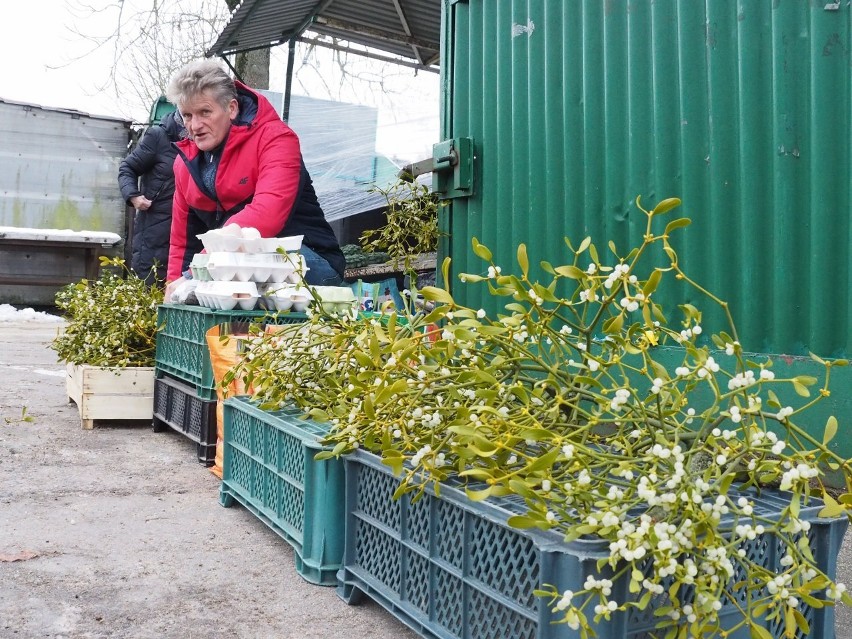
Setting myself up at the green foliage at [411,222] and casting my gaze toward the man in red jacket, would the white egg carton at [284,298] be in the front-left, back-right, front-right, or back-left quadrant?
front-left

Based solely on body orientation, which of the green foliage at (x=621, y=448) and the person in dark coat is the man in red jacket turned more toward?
the green foliage

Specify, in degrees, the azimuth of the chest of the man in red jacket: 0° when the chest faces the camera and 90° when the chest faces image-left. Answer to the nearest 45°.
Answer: approximately 45°

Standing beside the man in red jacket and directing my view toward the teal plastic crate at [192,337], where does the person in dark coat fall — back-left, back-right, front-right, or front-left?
back-right

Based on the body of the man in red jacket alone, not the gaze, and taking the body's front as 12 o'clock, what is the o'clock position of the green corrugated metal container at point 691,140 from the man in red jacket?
The green corrugated metal container is roughly at 9 o'clock from the man in red jacket.

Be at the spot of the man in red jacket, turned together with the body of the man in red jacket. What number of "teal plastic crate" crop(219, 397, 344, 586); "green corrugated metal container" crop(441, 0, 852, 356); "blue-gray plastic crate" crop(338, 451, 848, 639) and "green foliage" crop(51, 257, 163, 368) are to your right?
1

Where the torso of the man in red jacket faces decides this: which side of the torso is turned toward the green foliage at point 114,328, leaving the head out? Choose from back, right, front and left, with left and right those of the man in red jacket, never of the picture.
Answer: right

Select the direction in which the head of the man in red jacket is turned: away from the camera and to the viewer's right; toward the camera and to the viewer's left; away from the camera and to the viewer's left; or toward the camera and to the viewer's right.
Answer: toward the camera and to the viewer's left

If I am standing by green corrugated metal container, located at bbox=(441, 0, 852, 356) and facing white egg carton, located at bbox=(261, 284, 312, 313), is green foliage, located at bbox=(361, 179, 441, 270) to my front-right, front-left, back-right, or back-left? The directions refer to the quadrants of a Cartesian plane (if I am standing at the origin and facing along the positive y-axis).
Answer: front-right

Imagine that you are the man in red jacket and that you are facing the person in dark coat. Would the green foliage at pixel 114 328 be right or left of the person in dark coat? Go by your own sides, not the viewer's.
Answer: left
